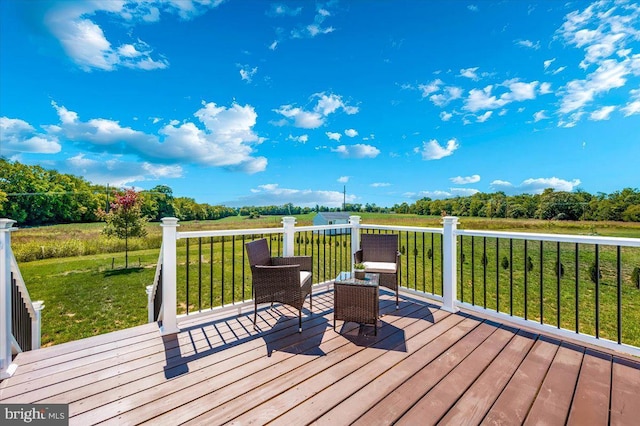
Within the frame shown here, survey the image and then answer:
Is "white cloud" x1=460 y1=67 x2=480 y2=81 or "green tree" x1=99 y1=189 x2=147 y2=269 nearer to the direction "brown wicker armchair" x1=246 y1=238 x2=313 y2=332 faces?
the white cloud

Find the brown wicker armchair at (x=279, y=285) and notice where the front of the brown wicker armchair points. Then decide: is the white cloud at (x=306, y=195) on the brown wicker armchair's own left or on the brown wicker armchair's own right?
on the brown wicker armchair's own left

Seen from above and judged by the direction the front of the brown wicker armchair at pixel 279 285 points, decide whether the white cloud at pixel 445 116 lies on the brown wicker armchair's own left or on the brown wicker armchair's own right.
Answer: on the brown wicker armchair's own left

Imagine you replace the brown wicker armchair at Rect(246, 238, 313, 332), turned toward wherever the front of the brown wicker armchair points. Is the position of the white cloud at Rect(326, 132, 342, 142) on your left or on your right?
on your left

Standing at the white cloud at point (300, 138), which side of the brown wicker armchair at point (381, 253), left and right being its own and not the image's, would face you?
back

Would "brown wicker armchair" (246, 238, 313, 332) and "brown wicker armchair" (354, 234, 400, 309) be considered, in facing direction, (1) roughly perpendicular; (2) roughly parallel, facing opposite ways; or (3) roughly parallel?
roughly perpendicular

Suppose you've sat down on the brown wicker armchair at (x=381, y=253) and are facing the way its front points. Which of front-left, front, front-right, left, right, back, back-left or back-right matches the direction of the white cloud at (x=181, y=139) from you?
back-right

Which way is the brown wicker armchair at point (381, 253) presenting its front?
toward the camera

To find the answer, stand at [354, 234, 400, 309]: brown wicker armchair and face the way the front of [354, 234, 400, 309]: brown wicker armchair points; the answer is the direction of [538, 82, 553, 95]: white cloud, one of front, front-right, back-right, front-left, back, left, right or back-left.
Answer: back-left

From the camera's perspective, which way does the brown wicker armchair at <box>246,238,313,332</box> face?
to the viewer's right

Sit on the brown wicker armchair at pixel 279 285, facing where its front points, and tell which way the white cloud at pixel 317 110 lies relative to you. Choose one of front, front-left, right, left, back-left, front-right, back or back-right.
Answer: left

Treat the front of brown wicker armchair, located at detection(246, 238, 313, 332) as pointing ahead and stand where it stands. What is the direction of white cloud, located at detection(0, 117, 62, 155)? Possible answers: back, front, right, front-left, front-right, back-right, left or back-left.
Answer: back-left
